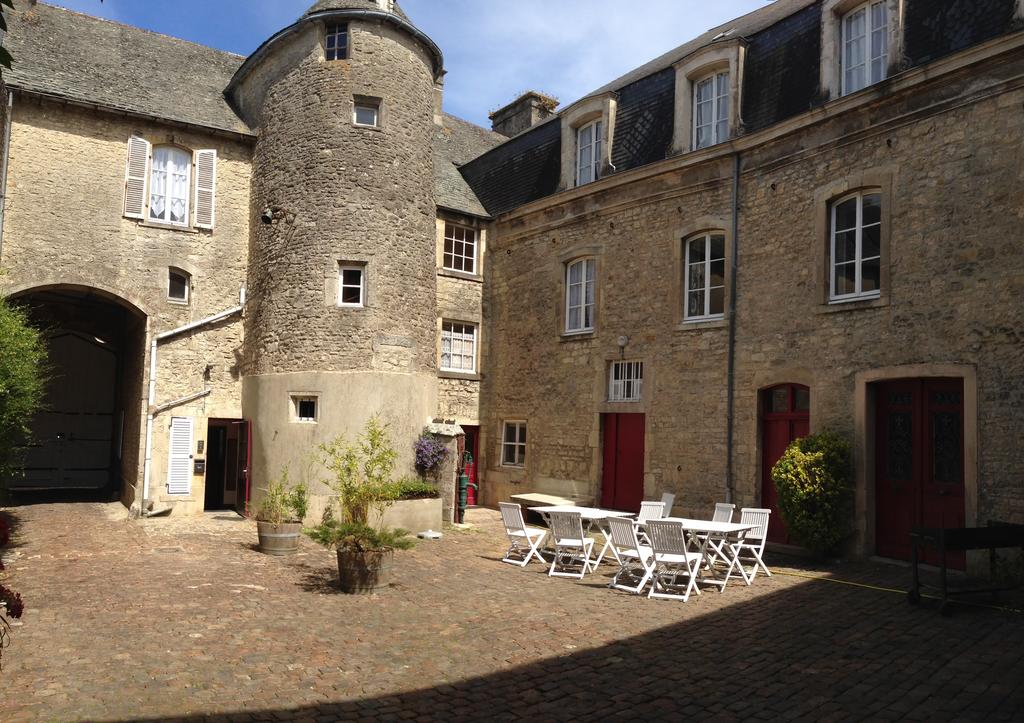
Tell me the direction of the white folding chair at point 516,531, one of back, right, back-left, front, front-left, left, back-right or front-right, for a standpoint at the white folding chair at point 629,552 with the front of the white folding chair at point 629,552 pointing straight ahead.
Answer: left

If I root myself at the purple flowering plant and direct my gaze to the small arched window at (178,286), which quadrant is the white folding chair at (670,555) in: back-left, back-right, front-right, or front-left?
back-left

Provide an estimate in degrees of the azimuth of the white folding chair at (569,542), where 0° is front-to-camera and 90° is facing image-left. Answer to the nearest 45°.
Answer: approximately 225°

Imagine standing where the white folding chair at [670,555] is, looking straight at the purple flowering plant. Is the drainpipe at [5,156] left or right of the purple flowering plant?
left

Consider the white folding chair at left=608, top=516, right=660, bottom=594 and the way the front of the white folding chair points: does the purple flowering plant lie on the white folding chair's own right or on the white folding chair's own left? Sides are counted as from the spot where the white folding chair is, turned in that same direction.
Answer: on the white folding chair's own left

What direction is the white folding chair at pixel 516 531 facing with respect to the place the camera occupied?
facing away from the viewer and to the right of the viewer

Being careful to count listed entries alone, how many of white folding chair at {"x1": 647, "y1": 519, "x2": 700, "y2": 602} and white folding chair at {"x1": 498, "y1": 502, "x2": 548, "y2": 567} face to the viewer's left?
0

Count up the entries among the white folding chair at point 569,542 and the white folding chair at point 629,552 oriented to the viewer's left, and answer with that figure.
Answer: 0

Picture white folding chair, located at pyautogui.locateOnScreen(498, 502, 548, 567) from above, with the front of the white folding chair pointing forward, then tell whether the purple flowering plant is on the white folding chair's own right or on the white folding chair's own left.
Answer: on the white folding chair's own left

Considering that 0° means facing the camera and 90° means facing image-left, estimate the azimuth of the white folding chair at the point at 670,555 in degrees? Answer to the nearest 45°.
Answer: approximately 225°

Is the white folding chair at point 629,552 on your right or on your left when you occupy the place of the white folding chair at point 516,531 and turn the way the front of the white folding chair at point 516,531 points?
on your right

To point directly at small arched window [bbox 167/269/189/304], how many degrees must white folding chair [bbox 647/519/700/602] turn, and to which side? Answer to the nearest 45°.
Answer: approximately 90° to its left

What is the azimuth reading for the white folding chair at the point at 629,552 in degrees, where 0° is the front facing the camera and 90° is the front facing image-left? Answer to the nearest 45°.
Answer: approximately 225°

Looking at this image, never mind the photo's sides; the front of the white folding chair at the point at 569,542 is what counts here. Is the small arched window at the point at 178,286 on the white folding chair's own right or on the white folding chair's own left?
on the white folding chair's own left
